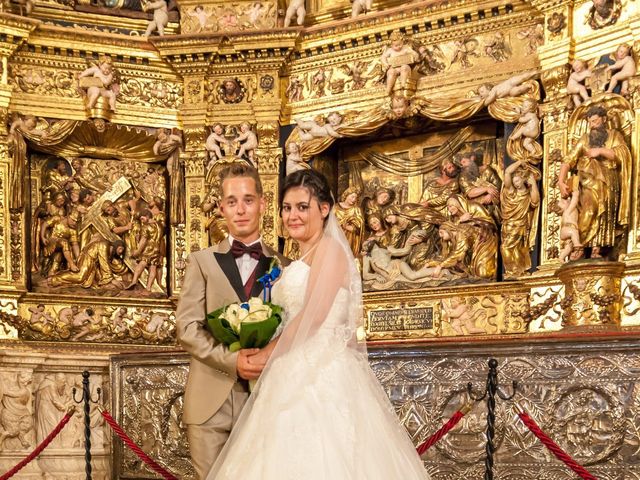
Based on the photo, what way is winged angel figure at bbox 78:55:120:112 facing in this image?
toward the camera

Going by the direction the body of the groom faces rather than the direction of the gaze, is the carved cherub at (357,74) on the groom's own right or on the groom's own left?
on the groom's own left

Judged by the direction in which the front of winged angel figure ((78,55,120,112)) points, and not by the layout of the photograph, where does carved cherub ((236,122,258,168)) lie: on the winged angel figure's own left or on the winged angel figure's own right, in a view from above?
on the winged angel figure's own left

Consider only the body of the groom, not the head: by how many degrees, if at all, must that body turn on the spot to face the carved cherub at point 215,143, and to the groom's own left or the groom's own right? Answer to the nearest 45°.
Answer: approximately 135° to the groom's own left

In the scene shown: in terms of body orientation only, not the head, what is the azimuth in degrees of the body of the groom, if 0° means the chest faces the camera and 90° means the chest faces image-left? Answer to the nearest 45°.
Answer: approximately 315°

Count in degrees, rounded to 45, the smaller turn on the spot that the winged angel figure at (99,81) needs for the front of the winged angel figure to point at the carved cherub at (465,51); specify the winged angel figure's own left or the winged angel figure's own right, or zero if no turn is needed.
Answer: approximately 45° to the winged angel figure's own left

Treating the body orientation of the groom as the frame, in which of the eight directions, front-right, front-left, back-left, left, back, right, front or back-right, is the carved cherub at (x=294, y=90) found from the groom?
back-left

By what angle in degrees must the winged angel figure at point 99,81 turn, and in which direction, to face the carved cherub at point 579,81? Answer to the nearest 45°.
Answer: approximately 45° to its left

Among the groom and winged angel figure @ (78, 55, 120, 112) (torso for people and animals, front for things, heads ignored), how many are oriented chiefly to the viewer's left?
0
